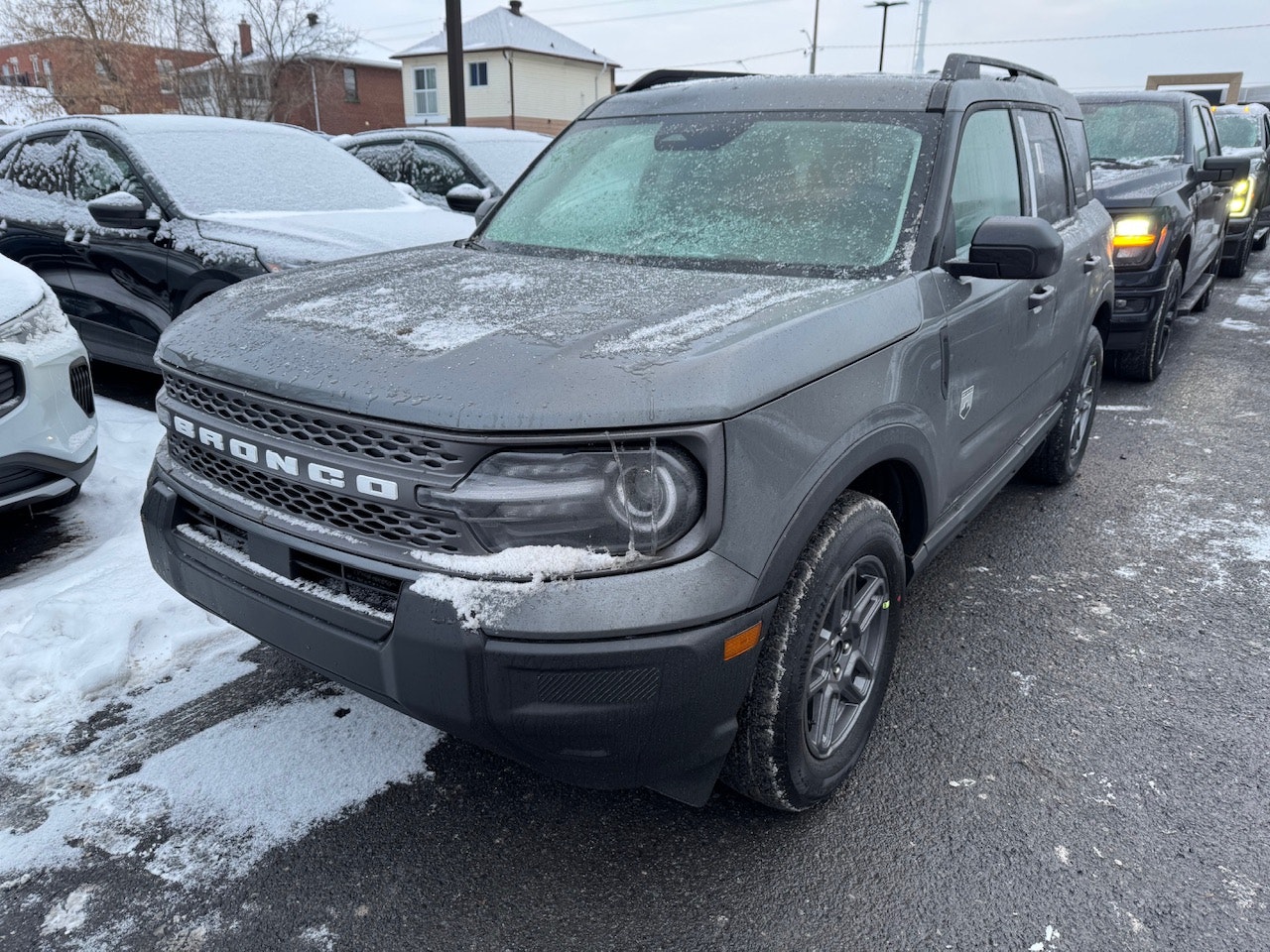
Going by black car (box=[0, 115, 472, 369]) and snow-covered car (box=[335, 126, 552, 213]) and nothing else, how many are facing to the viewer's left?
0

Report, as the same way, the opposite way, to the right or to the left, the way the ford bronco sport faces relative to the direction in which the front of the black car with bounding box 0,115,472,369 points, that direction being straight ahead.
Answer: to the right

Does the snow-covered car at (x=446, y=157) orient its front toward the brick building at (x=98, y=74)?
no

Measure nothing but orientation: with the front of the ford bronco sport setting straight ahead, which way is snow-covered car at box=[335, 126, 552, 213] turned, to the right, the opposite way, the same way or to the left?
to the left

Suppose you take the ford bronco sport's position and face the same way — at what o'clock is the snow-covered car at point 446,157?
The snow-covered car is roughly at 4 o'clock from the ford bronco sport.

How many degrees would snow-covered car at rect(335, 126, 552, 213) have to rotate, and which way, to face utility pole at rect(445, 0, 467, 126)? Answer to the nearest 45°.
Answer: approximately 135° to its left

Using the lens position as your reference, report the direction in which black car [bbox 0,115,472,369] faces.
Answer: facing the viewer and to the right of the viewer

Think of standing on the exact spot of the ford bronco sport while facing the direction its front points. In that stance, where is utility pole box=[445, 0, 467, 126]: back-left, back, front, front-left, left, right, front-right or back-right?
back-right

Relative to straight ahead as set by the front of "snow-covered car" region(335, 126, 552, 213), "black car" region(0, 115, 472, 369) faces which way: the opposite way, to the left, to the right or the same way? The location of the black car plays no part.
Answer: the same way

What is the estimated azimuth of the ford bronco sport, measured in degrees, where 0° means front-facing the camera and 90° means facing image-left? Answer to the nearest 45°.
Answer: approximately 45°

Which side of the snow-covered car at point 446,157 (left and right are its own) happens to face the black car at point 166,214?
right

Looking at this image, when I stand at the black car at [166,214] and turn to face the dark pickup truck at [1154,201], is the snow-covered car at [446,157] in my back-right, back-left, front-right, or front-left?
front-left

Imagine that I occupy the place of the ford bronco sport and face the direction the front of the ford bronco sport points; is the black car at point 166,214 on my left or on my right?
on my right

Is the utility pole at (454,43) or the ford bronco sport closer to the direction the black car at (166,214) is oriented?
the ford bronco sport

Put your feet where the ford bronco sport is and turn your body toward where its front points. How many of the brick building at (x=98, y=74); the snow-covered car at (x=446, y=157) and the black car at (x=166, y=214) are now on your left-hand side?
0

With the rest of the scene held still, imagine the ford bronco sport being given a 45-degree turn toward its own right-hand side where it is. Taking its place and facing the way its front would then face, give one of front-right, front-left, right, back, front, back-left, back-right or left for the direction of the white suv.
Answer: front-right

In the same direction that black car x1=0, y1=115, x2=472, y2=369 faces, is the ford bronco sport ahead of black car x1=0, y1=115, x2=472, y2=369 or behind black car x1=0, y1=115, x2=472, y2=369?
ahead

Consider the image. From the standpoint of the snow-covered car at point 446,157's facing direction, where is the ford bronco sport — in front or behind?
in front

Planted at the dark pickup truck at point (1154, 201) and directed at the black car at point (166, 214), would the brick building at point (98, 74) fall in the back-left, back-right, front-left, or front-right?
front-right
